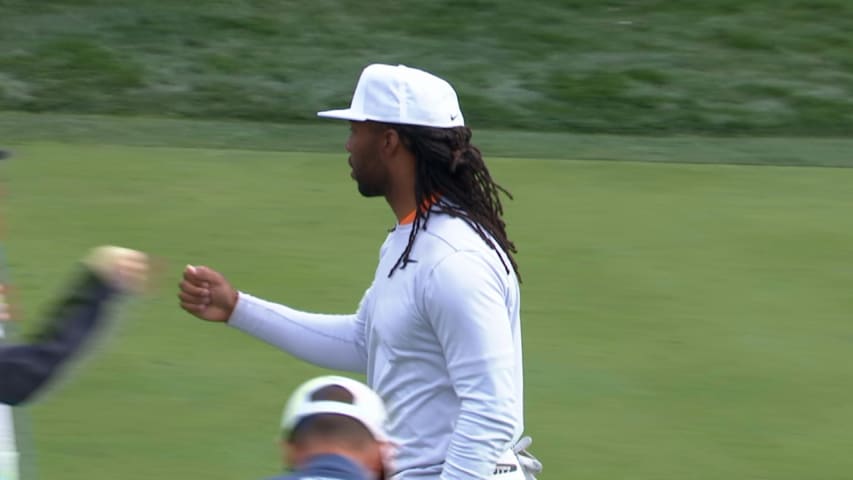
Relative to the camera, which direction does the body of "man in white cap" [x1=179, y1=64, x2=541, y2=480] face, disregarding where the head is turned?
to the viewer's left

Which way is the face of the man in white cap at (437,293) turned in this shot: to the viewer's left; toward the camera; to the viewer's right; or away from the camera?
to the viewer's left
